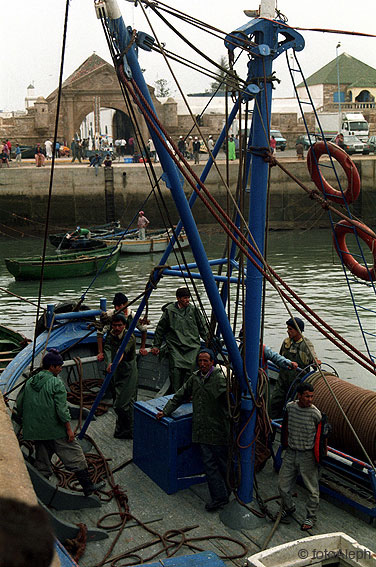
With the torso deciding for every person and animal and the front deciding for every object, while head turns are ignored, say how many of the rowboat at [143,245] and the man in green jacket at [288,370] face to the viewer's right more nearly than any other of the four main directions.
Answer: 1

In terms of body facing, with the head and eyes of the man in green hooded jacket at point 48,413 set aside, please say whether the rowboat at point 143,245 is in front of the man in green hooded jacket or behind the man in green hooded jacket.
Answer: in front

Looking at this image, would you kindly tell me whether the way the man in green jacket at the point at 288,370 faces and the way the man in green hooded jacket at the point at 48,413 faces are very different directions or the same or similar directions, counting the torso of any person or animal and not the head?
very different directions

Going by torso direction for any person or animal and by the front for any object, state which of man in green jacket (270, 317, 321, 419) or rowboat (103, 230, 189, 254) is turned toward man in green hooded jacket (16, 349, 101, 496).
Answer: the man in green jacket

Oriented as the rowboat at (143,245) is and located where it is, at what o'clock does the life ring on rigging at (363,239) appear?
The life ring on rigging is roughly at 3 o'clock from the rowboat.

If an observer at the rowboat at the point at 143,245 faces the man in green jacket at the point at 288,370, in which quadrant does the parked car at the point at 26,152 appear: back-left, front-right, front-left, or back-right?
back-right

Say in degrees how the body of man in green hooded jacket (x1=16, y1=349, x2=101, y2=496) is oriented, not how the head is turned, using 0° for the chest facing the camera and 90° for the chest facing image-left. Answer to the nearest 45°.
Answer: approximately 225°

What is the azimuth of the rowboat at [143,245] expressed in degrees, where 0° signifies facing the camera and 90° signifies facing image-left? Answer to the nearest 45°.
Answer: approximately 270°

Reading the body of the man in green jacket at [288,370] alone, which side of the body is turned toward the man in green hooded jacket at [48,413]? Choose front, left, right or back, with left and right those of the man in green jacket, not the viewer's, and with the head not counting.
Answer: front

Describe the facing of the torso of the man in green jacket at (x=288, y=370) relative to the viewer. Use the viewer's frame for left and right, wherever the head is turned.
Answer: facing the viewer and to the left of the viewer

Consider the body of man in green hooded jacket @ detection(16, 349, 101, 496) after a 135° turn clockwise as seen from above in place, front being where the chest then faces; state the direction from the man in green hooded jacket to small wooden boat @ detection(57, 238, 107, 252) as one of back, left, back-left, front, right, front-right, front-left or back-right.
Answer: back
